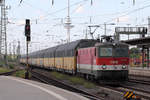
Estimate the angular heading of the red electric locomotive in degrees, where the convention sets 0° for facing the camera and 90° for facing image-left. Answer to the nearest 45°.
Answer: approximately 315°
